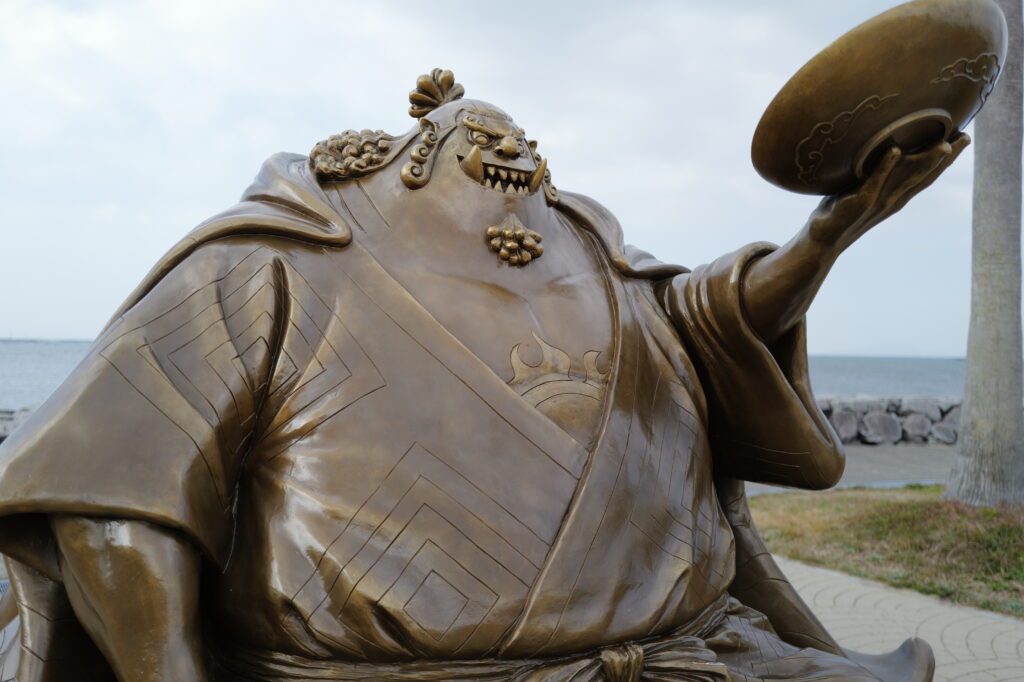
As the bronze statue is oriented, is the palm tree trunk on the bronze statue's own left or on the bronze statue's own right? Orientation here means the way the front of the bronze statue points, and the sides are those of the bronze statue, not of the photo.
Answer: on the bronze statue's own left

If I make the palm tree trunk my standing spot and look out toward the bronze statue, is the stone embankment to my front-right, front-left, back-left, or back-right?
back-right

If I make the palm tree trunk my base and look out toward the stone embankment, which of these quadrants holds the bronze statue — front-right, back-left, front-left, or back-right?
back-left

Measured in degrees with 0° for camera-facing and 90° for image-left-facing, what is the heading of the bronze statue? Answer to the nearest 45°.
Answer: approximately 315°

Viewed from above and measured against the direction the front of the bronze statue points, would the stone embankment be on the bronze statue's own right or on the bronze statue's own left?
on the bronze statue's own left
